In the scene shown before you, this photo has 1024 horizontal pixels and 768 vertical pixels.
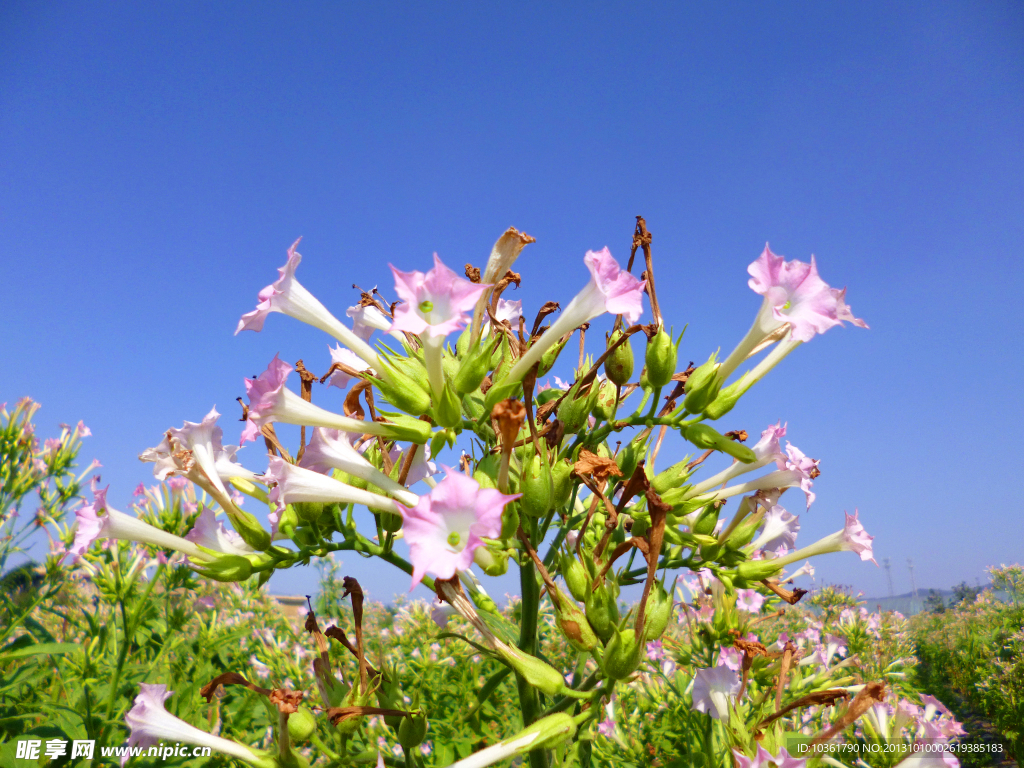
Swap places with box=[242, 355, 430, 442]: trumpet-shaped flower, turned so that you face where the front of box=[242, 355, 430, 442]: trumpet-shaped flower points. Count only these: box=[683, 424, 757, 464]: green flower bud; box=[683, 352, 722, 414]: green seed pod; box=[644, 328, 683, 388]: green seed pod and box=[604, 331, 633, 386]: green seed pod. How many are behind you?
4

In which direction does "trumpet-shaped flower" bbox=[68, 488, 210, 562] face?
to the viewer's left

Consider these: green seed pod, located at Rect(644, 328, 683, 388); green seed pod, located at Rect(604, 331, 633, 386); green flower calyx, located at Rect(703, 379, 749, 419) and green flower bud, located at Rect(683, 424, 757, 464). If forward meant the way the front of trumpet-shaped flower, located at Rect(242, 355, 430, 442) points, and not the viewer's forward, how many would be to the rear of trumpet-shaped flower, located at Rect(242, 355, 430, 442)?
4

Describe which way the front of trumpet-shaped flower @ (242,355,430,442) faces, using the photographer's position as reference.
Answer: facing to the left of the viewer

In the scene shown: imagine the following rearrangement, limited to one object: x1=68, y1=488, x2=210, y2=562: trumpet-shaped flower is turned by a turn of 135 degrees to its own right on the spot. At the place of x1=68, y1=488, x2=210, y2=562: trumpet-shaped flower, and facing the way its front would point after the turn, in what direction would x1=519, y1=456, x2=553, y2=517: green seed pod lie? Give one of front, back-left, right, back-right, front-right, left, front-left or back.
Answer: right

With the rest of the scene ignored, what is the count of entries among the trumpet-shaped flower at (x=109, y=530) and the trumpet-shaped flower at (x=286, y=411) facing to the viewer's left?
2

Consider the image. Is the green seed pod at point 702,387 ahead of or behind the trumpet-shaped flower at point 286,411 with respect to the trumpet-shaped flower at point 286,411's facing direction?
behind
